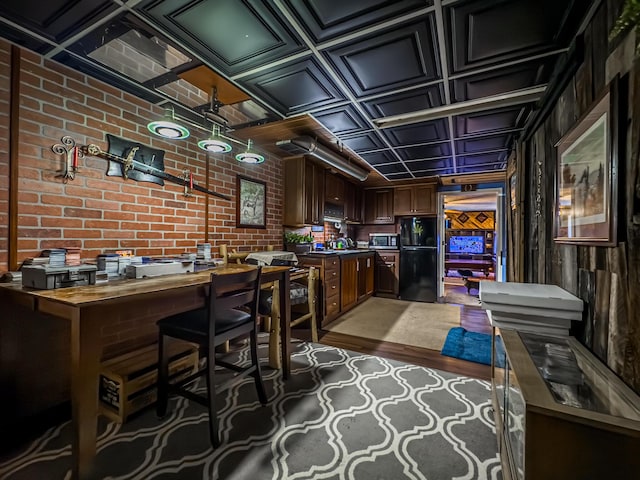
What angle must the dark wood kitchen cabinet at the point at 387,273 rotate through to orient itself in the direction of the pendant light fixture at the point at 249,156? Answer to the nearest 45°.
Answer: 0° — it already faces it

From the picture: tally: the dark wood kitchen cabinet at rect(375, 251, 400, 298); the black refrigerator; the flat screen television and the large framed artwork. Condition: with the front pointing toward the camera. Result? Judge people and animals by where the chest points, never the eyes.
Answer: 3

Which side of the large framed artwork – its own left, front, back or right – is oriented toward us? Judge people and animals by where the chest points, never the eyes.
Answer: left

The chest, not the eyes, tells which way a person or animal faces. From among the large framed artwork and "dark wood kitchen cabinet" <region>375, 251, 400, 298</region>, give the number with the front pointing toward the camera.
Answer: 1

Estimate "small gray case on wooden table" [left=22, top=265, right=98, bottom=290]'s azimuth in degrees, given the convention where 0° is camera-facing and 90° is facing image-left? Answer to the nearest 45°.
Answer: approximately 315°

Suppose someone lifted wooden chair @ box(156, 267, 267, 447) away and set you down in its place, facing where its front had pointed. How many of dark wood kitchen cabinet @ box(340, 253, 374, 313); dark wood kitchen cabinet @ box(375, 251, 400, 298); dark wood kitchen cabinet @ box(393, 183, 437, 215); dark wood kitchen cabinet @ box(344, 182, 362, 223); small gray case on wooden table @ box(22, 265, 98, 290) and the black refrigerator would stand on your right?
5
